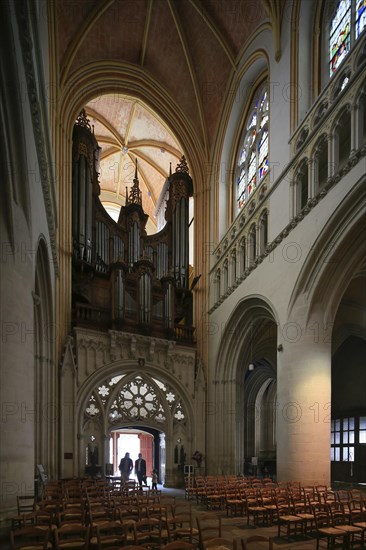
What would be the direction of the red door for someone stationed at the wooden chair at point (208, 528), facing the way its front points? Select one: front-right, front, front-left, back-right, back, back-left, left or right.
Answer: back

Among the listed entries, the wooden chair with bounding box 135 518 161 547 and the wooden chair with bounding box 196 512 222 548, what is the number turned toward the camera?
2

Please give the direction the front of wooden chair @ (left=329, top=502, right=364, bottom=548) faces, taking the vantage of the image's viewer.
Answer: facing the viewer and to the right of the viewer

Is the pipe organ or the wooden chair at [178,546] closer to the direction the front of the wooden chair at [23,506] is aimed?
the wooden chair

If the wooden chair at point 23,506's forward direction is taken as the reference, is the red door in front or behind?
behind

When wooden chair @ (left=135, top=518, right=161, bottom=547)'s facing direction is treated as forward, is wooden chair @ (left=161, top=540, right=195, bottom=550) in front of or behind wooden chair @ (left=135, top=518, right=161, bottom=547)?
in front

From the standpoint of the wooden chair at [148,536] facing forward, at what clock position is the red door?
The red door is roughly at 6 o'clock from the wooden chair.

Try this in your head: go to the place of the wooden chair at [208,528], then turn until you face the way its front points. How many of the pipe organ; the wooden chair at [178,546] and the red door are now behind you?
2
